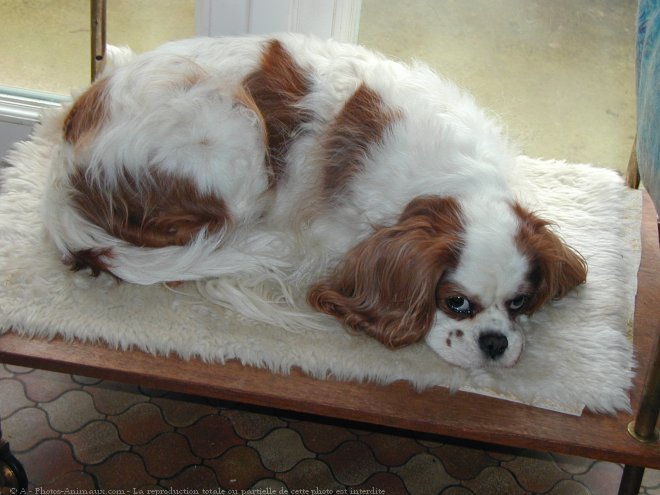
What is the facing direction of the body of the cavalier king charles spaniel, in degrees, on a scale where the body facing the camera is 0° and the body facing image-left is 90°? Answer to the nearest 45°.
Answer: approximately 315°

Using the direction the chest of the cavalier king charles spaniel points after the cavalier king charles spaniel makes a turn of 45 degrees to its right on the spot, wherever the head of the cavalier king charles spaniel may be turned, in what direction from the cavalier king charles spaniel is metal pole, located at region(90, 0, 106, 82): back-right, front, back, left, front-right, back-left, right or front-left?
back-right
